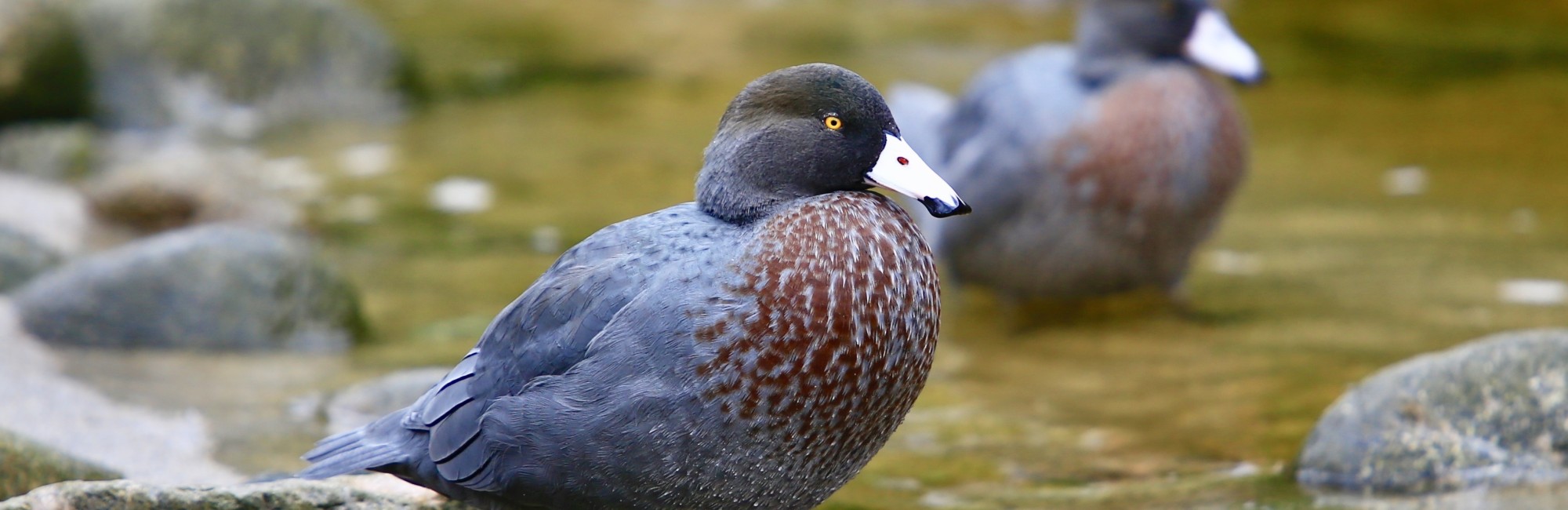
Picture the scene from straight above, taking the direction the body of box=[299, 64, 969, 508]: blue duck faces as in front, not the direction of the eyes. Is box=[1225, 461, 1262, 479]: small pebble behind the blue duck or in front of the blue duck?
in front

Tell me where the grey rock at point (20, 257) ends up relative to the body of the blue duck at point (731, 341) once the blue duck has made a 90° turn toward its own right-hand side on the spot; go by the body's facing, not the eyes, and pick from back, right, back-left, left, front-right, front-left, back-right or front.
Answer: back-right

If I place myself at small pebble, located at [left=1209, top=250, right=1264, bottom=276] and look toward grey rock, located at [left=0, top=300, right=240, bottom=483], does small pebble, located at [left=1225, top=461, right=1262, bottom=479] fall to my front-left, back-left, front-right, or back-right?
front-left

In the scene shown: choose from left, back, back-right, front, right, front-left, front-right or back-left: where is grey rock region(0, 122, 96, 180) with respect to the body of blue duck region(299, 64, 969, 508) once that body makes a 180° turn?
front-right

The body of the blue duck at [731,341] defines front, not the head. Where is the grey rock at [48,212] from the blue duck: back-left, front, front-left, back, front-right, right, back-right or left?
back-left

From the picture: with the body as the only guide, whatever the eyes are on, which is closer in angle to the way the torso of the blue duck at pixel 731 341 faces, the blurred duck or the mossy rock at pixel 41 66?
the blurred duck

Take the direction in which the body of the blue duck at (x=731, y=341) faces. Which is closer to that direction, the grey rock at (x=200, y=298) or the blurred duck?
the blurred duck

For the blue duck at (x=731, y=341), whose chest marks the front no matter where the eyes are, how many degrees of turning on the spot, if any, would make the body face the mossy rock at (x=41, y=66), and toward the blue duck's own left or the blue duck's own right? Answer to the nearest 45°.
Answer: approximately 135° to the blue duck's own left

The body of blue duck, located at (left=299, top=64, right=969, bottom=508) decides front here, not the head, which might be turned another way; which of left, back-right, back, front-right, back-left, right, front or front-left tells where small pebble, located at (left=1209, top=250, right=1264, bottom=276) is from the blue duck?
front-left

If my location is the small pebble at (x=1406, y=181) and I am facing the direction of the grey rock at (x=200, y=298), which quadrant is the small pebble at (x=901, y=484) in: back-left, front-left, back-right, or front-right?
front-left

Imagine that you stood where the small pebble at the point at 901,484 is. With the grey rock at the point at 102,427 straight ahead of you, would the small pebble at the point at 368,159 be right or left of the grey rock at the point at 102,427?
right

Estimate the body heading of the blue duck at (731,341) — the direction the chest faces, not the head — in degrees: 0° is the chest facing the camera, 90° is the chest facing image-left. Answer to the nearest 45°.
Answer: approximately 270°

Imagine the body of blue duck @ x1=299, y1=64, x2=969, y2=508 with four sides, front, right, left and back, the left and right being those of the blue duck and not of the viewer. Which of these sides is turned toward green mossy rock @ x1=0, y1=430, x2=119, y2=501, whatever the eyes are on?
back
